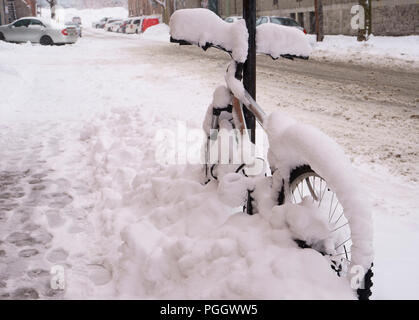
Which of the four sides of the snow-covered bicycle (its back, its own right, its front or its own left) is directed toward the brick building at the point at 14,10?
front

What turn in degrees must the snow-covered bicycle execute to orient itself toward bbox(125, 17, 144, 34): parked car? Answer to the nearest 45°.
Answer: approximately 45° to its right

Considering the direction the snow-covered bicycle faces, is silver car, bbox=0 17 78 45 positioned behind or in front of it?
in front

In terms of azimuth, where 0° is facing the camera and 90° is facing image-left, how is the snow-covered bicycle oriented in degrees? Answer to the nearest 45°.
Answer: approximately 135°

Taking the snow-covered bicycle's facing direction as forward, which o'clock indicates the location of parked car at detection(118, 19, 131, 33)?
The parked car is roughly at 1 o'clock from the snow-covered bicycle.
